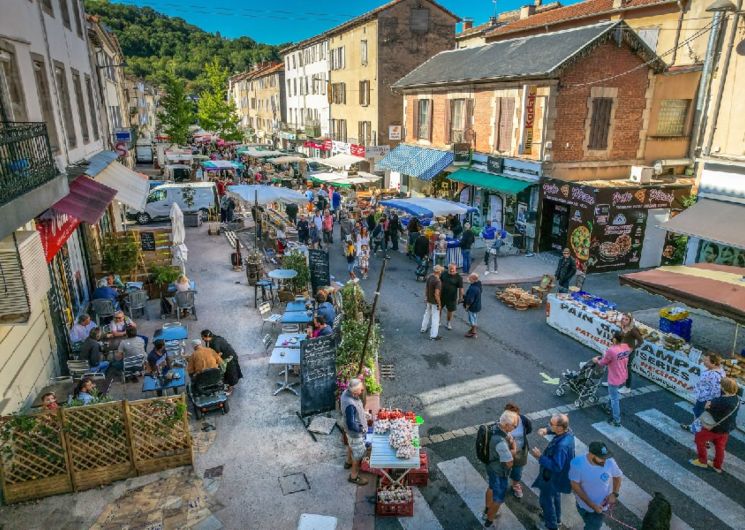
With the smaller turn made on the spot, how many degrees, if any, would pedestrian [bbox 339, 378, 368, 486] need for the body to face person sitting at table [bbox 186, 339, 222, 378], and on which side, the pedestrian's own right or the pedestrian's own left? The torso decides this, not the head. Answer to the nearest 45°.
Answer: approximately 135° to the pedestrian's own left

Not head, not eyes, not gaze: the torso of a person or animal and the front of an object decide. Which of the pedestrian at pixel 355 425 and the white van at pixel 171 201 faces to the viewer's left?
the white van

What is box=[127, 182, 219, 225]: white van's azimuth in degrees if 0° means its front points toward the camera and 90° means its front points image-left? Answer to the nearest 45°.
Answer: approximately 90°

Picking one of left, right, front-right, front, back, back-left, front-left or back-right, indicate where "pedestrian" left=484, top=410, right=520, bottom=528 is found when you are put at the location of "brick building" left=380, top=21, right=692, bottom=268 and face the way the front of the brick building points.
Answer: front-left

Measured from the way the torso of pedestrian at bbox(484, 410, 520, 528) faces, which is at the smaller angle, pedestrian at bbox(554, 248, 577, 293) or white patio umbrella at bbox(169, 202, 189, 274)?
the pedestrian

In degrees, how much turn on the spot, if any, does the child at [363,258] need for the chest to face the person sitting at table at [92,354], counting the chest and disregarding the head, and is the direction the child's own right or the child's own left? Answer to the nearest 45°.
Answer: approximately 45° to the child's own right

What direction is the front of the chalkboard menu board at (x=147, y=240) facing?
toward the camera

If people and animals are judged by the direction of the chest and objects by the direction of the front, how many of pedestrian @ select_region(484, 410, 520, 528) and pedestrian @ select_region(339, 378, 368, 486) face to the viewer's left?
0

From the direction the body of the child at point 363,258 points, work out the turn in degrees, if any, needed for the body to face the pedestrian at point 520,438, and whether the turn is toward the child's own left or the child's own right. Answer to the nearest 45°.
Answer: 0° — they already face them

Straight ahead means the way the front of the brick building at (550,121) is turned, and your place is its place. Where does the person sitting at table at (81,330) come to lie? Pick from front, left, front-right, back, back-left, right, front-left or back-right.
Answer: front

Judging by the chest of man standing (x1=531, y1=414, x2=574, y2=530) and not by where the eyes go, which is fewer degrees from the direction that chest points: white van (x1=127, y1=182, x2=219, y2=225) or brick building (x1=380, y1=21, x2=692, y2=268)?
the white van

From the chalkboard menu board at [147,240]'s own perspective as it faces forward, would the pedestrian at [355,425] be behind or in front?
in front
